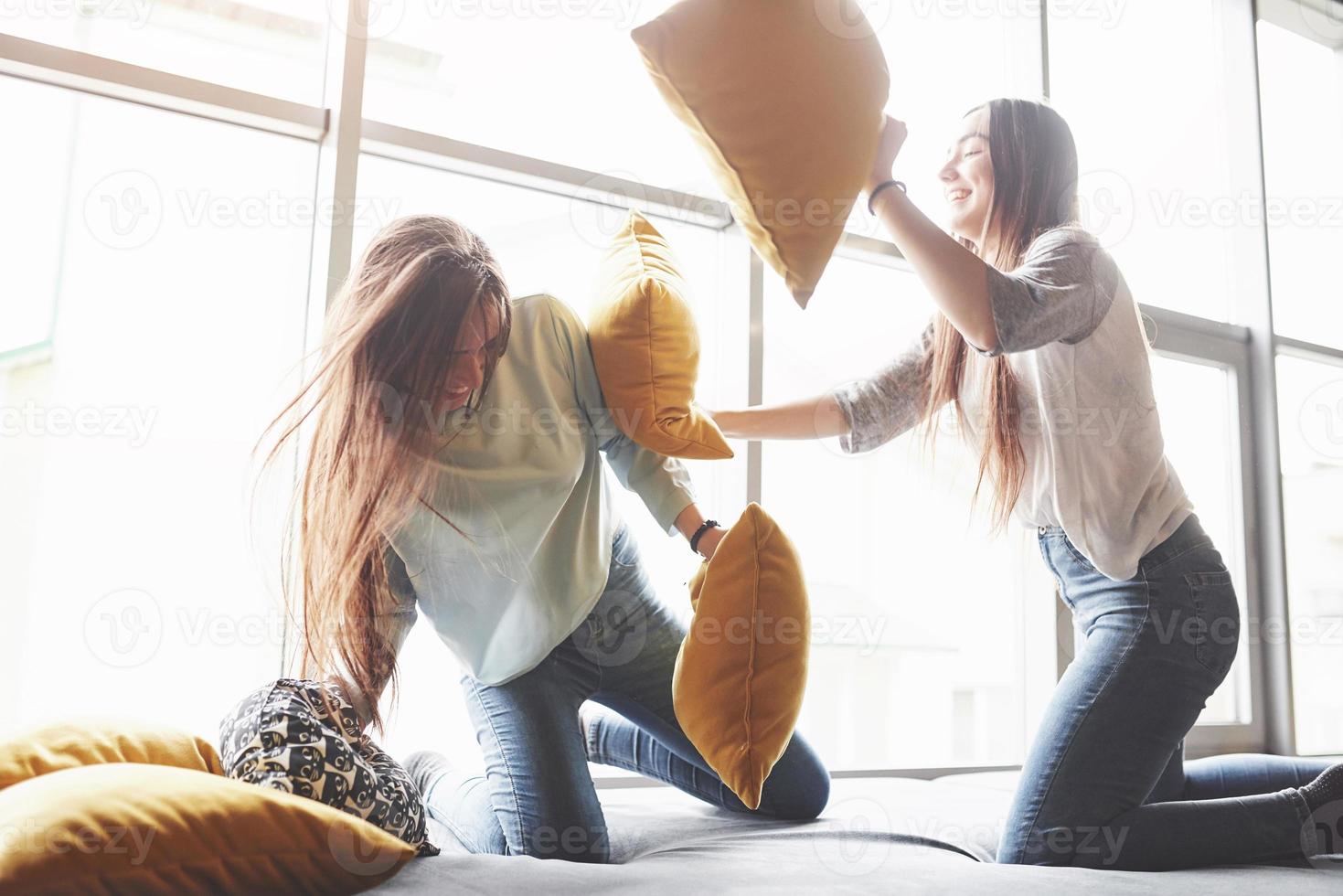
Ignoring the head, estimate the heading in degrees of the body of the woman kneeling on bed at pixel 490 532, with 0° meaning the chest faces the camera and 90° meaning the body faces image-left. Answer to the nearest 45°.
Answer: approximately 315°

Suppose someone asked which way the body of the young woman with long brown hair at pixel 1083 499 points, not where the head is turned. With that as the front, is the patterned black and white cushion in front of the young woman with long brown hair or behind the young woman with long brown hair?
in front

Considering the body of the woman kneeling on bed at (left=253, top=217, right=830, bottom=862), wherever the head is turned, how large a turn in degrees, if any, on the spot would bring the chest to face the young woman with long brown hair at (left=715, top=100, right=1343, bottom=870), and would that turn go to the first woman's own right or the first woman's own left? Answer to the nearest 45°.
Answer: approximately 45° to the first woman's own left

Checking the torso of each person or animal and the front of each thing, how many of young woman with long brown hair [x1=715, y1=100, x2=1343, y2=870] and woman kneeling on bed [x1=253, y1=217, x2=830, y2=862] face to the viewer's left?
1

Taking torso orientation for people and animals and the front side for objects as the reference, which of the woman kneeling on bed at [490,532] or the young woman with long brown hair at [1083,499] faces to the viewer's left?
the young woman with long brown hair

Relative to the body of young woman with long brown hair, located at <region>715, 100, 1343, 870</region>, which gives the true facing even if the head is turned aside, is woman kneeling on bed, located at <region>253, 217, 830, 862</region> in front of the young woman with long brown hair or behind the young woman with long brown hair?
in front

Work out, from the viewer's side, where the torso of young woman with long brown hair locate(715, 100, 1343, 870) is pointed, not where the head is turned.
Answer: to the viewer's left

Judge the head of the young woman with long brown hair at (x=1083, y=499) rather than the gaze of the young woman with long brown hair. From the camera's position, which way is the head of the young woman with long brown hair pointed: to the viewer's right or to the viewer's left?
to the viewer's left
